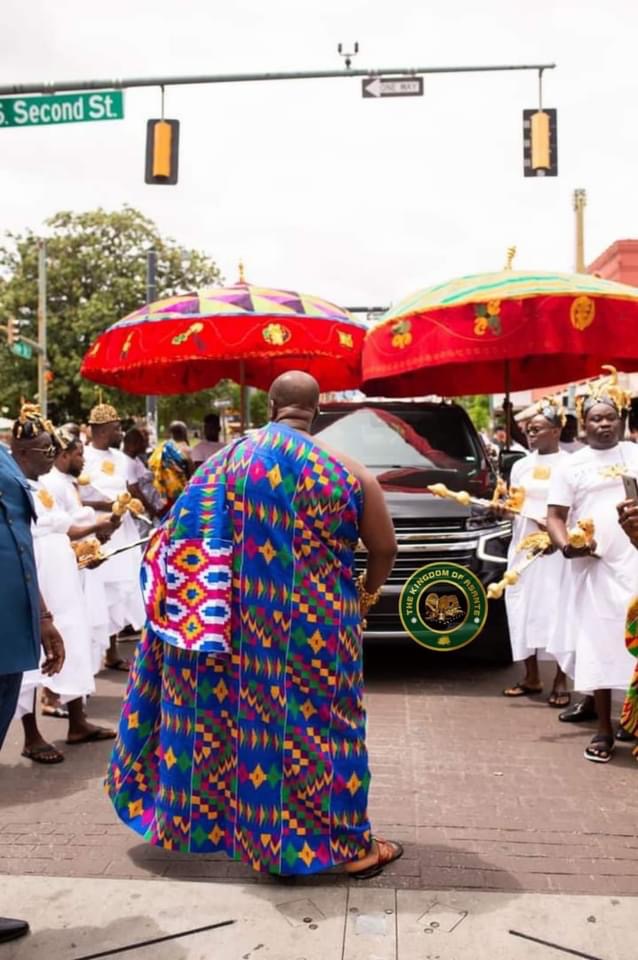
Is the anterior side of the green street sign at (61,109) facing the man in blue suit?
yes

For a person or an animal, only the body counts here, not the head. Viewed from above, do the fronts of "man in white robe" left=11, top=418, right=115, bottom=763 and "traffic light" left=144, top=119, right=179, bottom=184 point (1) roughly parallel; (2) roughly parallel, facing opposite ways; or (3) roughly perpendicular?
roughly perpendicular

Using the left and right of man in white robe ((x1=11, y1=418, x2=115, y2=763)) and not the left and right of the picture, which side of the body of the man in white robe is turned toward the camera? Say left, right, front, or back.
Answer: right

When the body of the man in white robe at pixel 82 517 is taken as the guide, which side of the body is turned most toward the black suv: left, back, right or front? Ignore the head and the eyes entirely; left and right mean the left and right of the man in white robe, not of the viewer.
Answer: front

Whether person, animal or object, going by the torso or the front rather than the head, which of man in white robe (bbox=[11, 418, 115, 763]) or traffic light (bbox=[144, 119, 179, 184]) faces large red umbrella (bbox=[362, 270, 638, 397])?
the man in white robe

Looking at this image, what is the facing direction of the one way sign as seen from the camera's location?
facing the viewer

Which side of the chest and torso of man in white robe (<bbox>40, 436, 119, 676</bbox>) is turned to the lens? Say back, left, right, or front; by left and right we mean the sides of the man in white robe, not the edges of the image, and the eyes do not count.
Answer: right

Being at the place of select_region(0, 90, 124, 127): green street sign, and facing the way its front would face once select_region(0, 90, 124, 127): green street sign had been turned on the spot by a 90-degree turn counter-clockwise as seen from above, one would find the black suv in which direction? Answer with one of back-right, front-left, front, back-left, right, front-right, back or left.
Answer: front-right

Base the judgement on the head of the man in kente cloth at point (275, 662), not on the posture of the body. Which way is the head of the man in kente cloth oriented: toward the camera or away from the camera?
away from the camera

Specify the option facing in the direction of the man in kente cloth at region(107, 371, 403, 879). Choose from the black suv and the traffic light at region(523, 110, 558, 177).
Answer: the black suv

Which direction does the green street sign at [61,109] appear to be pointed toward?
toward the camera

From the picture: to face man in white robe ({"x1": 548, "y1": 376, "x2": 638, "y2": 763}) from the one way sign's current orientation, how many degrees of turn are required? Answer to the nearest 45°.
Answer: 0° — it already faces them
